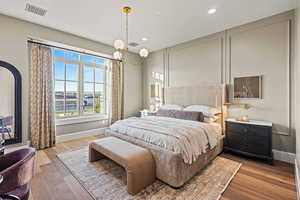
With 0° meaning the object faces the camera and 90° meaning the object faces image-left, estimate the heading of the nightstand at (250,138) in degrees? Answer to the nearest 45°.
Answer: approximately 45°

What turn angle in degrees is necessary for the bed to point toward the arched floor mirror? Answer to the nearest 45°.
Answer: approximately 45° to its right

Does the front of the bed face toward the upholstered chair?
yes
